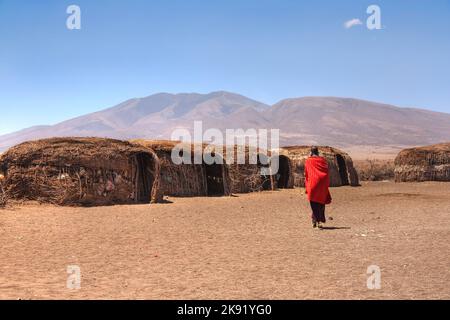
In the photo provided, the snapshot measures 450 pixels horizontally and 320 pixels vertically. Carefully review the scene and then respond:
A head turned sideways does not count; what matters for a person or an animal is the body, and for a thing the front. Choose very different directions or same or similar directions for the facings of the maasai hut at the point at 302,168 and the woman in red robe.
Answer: very different directions

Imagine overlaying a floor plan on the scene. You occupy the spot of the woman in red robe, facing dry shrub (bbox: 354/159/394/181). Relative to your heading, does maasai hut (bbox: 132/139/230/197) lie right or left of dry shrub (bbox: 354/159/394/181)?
left

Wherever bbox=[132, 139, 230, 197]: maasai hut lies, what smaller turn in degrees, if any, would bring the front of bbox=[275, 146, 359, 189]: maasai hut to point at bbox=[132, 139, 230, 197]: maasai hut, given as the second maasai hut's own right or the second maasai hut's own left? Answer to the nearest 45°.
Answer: approximately 45° to the second maasai hut's own right

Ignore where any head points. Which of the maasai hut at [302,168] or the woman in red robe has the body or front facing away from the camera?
the woman in red robe

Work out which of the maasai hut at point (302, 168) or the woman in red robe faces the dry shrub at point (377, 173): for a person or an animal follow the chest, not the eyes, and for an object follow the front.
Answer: the woman in red robe

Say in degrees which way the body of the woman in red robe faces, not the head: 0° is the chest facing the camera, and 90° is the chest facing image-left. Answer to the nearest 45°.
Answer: approximately 180°

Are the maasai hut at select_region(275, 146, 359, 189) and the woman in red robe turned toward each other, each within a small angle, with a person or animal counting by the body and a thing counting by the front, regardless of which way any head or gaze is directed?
yes

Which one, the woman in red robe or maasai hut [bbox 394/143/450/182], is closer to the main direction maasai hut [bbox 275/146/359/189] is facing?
the woman in red robe

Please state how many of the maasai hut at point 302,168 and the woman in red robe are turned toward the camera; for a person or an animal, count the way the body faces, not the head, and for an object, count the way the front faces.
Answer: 1

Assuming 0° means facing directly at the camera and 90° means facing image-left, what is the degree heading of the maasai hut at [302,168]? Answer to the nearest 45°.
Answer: approximately 0°
